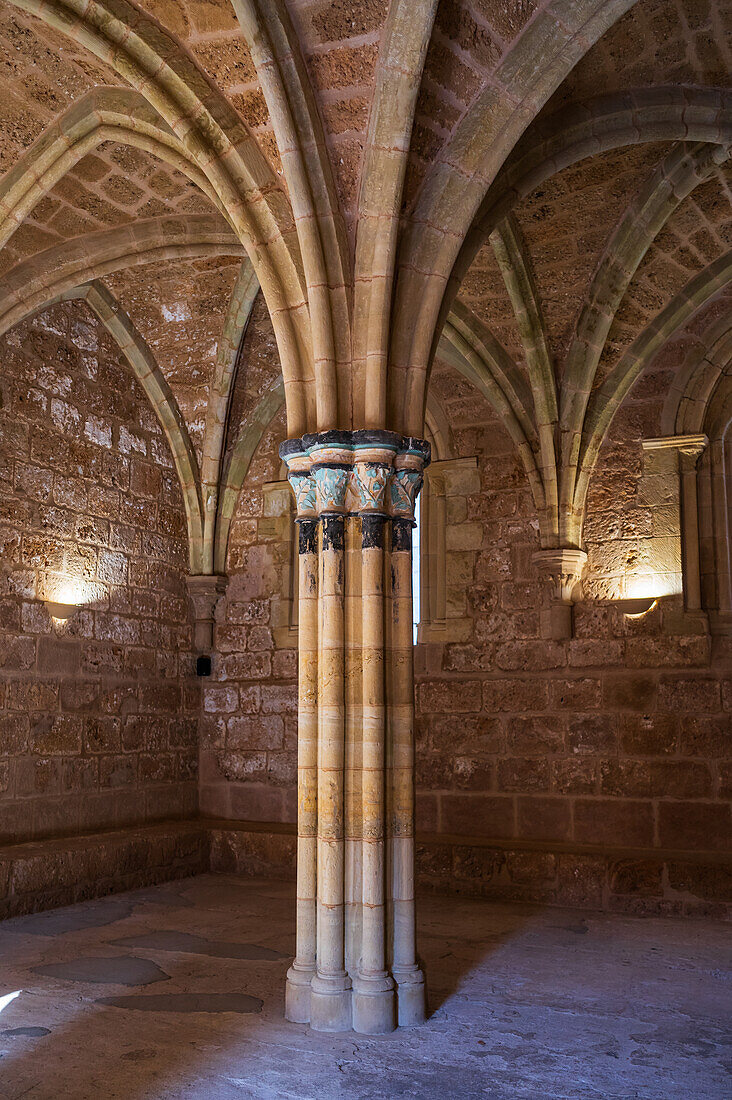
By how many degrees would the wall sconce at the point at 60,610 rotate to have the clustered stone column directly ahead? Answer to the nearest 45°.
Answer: approximately 45° to its right

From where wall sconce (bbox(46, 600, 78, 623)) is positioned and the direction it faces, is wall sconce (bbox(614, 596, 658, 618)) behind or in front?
in front

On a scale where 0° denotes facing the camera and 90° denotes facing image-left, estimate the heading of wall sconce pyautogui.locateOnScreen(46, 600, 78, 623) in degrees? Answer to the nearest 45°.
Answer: approximately 315°
